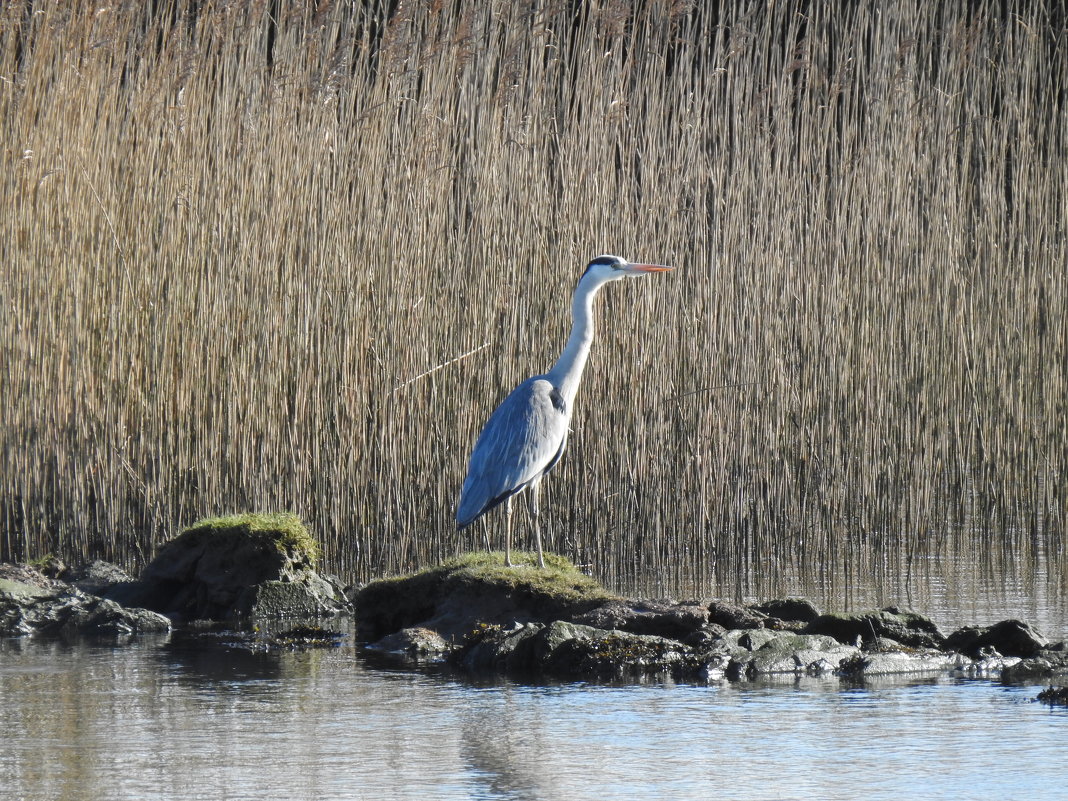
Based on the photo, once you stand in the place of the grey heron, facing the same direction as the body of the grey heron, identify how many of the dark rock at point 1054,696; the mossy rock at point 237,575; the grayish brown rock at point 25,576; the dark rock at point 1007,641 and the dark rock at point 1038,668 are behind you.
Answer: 2

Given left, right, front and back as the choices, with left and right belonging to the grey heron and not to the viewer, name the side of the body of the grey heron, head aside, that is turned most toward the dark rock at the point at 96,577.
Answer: back

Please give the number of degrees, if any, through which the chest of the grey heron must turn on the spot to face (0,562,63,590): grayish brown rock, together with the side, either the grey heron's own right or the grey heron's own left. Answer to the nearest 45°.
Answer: approximately 180°

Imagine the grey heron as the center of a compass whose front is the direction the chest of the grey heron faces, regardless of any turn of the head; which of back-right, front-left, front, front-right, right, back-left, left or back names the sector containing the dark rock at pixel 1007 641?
front-right

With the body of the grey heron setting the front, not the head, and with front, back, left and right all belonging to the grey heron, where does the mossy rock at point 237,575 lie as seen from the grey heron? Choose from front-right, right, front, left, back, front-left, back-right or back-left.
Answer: back

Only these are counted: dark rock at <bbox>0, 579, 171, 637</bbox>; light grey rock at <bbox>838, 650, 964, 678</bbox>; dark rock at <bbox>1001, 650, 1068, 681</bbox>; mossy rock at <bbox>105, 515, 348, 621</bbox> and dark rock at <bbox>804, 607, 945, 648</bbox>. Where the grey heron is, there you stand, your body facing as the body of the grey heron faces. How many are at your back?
2

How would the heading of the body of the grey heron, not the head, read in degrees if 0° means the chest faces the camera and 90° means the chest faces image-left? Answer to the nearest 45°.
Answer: approximately 270°

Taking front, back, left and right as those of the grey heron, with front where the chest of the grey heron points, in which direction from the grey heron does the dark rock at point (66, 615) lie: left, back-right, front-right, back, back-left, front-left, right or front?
back

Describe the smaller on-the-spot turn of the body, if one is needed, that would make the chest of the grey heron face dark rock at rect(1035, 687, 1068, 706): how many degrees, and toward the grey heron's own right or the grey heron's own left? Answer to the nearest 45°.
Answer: approximately 45° to the grey heron's own right

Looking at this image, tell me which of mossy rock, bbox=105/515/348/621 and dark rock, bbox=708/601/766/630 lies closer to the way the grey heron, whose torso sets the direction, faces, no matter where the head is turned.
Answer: the dark rock

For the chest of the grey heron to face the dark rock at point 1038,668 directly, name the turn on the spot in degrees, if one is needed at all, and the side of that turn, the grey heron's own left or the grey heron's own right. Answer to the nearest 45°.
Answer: approximately 45° to the grey heron's own right

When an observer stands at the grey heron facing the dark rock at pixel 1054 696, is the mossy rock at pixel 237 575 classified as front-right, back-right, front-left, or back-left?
back-right

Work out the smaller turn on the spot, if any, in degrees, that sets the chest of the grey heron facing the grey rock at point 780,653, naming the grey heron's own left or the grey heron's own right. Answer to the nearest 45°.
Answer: approximately 45° to the grey heron's own right
